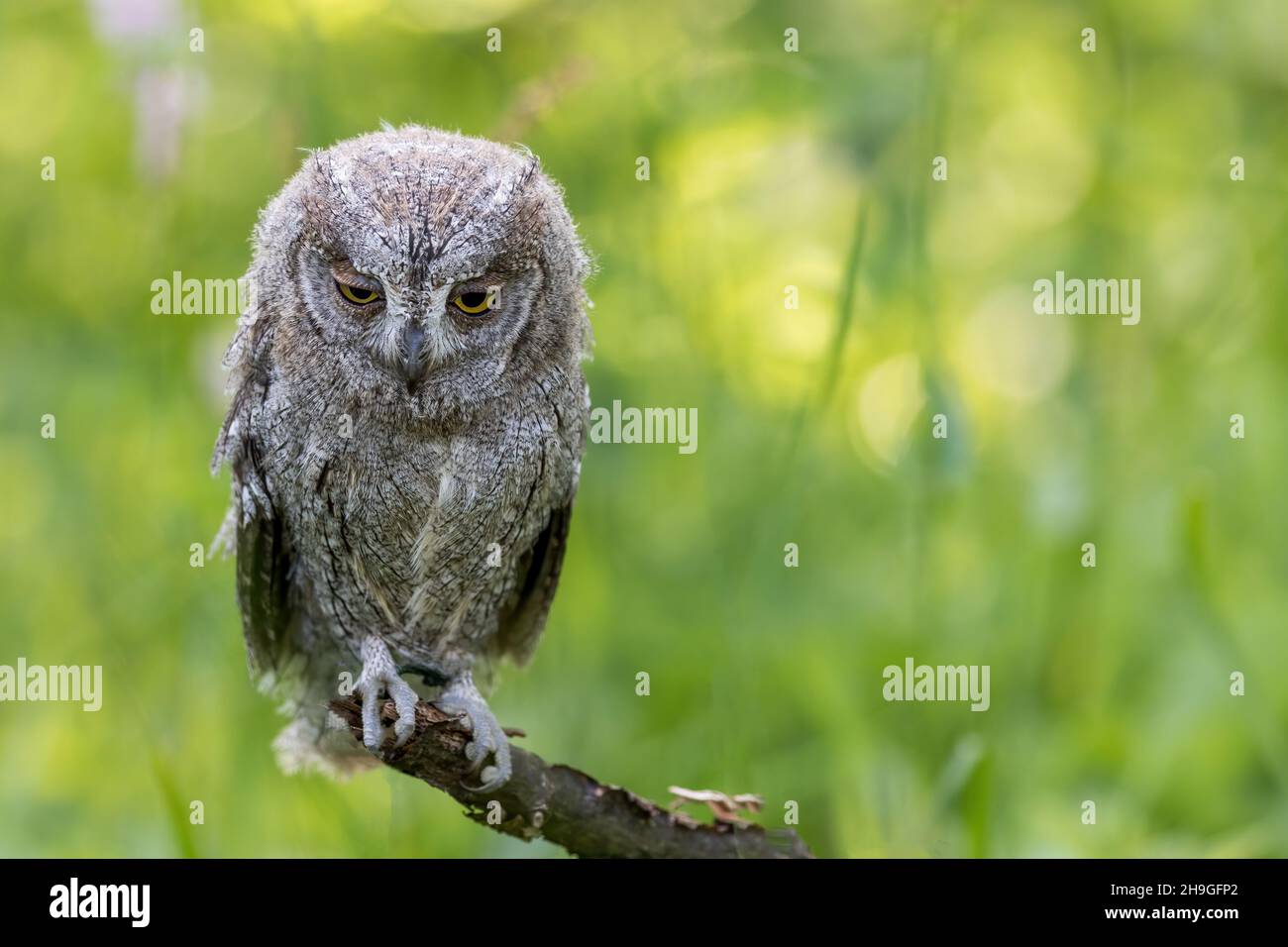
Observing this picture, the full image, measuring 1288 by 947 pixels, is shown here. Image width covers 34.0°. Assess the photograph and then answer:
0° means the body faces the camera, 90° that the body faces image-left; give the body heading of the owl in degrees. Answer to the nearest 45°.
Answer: approximately 0°
